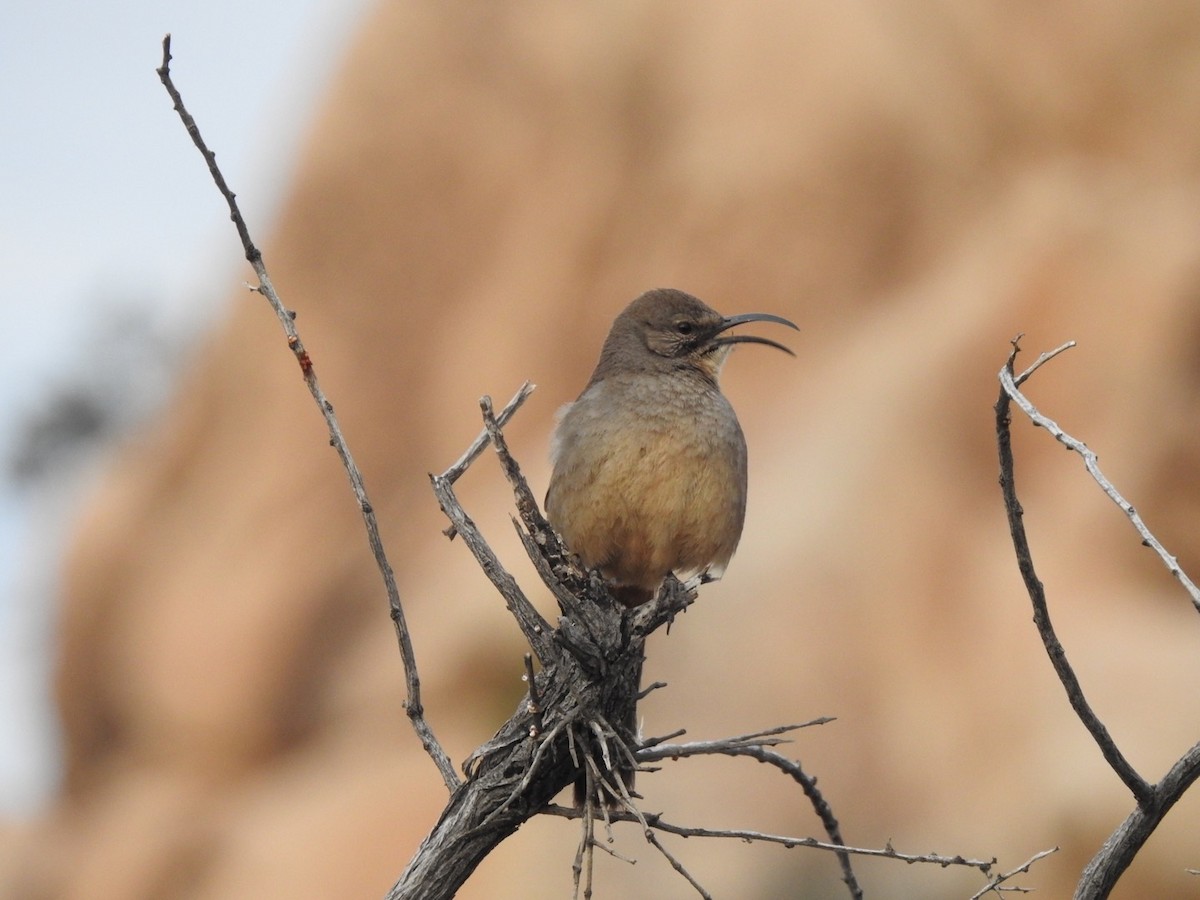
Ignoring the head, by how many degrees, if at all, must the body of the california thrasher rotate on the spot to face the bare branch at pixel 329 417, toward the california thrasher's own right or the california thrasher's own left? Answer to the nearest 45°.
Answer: approximately 45° to the california thrasher's own right

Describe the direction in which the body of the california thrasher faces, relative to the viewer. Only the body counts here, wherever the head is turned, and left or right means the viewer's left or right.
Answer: facing the viewer and to the right of the viewer
